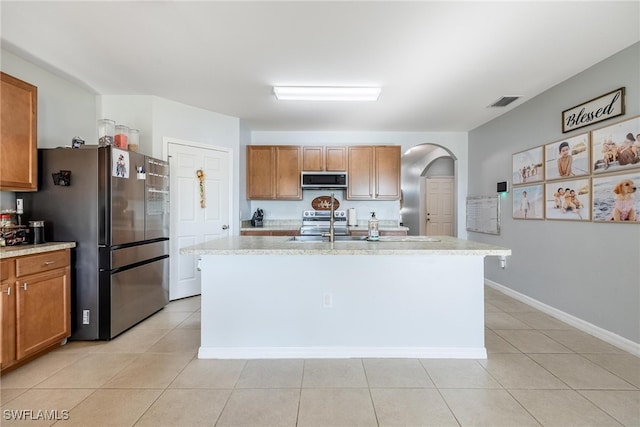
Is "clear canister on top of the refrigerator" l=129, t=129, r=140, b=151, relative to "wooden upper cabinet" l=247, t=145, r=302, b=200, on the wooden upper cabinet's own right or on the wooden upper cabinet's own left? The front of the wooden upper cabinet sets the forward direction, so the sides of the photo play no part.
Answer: on the wooden upper cabinet's own right

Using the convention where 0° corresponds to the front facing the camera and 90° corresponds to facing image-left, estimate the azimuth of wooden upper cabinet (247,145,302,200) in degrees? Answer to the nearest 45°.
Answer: approximately 0°

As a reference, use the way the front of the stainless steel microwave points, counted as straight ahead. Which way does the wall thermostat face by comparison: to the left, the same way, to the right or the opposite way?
to the right

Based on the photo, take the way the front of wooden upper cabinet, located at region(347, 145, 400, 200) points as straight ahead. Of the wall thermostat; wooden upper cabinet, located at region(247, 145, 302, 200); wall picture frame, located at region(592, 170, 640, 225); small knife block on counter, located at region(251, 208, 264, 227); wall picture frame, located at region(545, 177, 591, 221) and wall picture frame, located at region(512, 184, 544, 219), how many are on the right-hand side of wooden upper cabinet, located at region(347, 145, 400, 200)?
2

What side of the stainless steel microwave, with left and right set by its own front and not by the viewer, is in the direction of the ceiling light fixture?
front

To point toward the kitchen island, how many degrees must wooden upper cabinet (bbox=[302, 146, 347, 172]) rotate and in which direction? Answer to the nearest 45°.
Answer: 0° — it already faces it

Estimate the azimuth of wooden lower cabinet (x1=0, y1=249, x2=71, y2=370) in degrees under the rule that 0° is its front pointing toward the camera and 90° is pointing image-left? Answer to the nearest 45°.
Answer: approximately 315°

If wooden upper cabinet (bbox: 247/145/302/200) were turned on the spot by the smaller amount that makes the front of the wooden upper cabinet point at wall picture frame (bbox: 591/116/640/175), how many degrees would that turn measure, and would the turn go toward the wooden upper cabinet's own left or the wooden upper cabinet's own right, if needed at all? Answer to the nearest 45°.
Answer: approximately 45° to the wooden upper cabinet's own left

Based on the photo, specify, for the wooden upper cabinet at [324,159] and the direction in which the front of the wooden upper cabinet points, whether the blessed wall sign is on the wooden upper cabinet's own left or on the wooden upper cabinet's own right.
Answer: on the wooden upper cabinet's own left

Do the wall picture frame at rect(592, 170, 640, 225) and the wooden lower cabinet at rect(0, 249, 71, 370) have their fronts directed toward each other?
yes

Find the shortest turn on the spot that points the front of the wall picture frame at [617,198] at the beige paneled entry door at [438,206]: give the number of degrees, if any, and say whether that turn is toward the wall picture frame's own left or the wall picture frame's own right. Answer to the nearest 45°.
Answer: approximately 90° to the wall picture frame's own right
